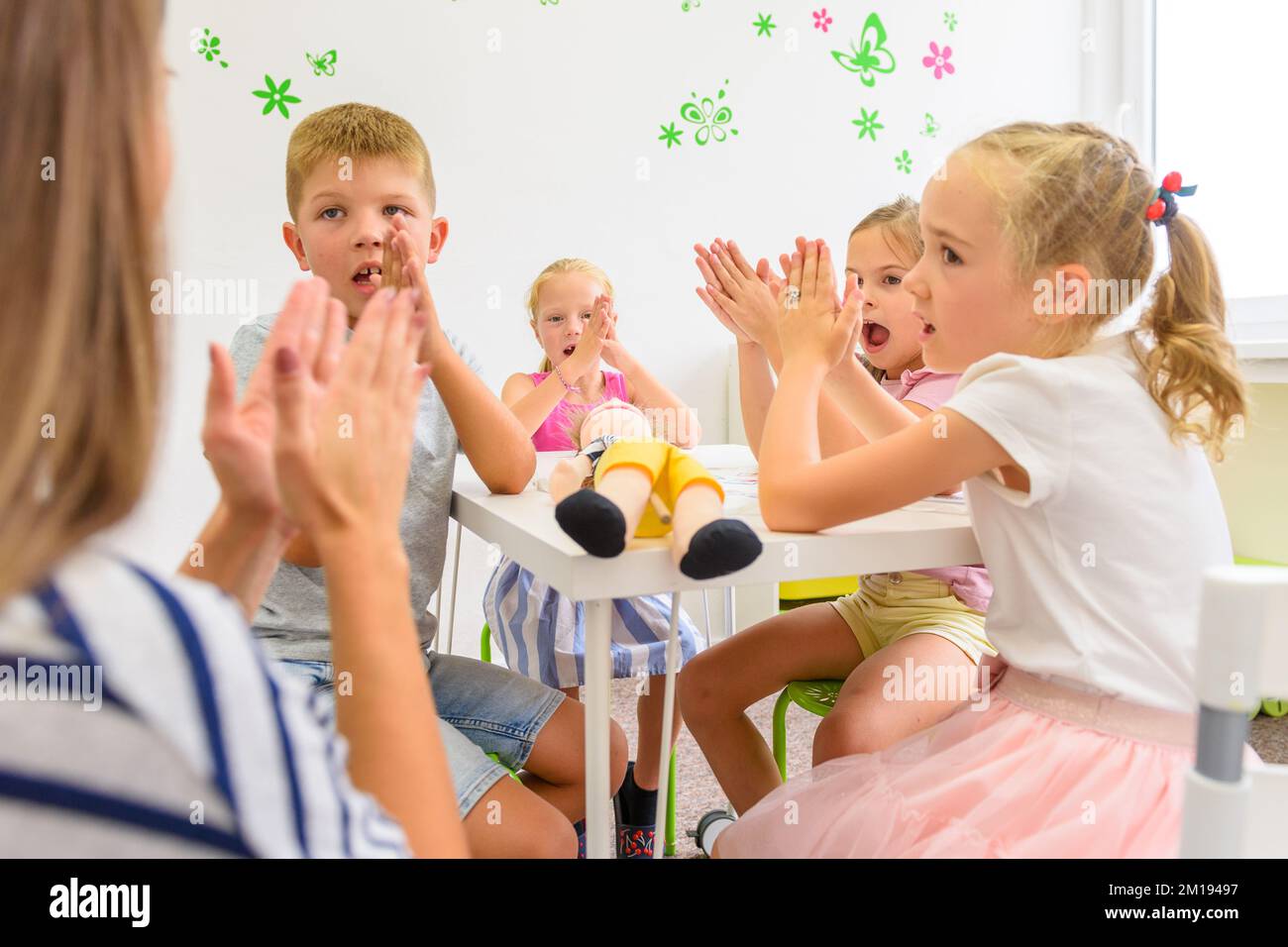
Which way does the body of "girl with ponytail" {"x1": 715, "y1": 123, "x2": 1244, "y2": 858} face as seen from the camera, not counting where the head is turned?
to the viewer's left

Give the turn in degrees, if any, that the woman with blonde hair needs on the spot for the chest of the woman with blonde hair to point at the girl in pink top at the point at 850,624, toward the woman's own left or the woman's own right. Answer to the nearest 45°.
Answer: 0° — they already face them

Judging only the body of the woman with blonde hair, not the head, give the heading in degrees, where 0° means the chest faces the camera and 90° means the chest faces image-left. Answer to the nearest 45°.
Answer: approximately 225°

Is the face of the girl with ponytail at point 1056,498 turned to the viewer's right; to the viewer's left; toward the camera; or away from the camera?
to the viewer's left

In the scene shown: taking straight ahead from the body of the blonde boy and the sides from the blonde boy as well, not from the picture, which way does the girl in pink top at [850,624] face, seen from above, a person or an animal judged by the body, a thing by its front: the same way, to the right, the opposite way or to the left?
to the right

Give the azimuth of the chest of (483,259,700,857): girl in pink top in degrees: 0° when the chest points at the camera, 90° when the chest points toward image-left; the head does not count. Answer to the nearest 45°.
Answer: approximately 0°
